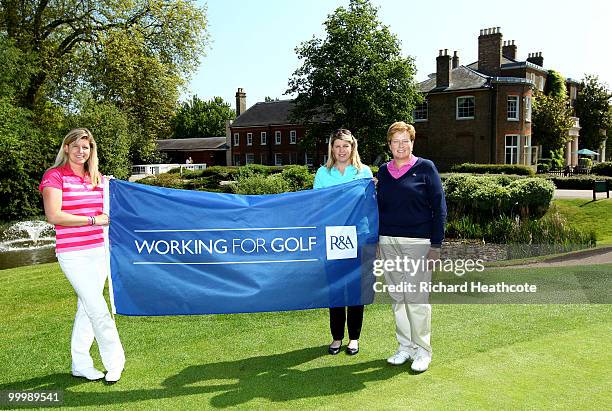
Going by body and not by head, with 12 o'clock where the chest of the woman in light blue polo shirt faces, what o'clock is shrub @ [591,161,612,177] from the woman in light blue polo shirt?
The shrub is roughly at 7 o'clock from the woman in light blue polo shirt.

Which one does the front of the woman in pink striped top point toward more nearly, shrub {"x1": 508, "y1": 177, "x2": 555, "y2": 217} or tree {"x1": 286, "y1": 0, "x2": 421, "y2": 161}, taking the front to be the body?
the shrub

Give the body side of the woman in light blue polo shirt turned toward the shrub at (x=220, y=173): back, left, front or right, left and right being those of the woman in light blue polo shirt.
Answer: back

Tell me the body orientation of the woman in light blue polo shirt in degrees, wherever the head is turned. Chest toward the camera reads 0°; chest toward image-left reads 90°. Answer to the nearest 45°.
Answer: approximately 0°

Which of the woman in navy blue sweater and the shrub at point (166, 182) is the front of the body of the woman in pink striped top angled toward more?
the woman in navy blue sweater

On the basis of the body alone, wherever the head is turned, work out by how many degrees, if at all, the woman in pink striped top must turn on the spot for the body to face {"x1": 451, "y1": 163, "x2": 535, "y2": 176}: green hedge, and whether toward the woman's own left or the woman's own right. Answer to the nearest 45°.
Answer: approximately 90° to the woman's own left
